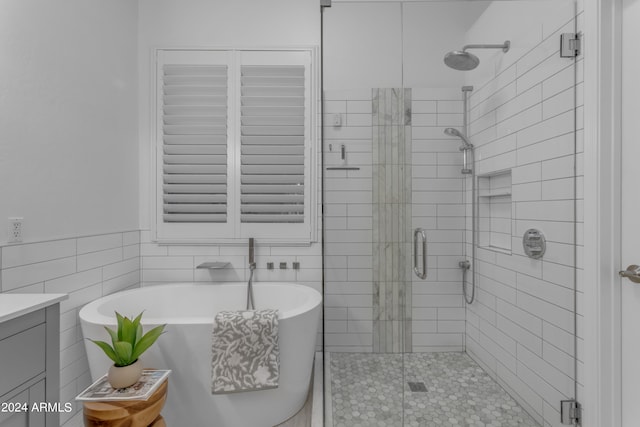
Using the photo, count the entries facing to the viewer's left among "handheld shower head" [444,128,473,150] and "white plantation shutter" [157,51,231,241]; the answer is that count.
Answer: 1

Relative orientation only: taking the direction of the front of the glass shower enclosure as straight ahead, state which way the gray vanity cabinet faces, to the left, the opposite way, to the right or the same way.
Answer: to the left

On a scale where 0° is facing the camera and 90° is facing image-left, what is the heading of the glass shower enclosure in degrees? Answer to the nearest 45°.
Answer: approximately 0°

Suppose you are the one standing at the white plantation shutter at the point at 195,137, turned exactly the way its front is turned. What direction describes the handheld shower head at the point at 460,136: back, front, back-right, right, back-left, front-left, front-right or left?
front-left

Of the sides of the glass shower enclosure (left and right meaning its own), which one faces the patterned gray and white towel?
right

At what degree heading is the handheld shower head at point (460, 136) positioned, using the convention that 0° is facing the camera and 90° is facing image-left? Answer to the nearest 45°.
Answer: approximately 90°

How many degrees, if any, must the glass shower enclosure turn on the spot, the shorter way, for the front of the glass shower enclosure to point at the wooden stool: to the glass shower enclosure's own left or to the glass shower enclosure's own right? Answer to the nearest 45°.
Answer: approximately 45° to the glass shower enclosure's own right

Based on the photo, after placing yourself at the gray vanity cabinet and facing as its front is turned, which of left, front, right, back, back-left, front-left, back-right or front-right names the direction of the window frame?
left
